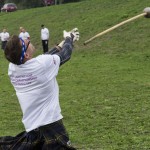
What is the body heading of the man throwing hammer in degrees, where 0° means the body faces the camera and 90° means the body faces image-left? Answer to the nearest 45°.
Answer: approximately 225°
